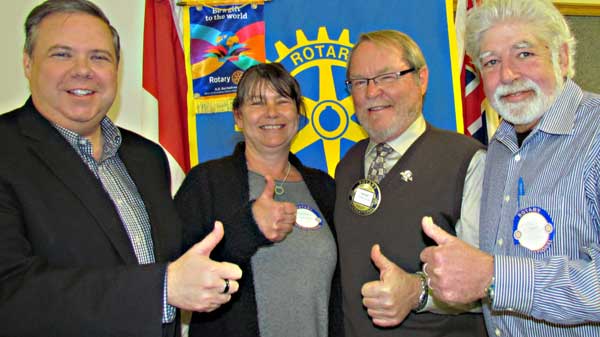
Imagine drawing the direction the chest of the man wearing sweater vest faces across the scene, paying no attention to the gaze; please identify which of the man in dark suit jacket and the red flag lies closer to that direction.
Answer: the man in dark suit jacket

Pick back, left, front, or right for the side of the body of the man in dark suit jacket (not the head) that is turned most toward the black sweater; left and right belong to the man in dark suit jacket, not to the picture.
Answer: left

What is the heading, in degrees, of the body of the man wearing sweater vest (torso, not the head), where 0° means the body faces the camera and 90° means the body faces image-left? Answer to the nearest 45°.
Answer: approximately 45°

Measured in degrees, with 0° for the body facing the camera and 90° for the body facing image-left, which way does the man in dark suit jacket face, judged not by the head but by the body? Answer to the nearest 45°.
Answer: approximately 315°

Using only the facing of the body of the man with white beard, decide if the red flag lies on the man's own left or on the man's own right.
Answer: on the man's own right
